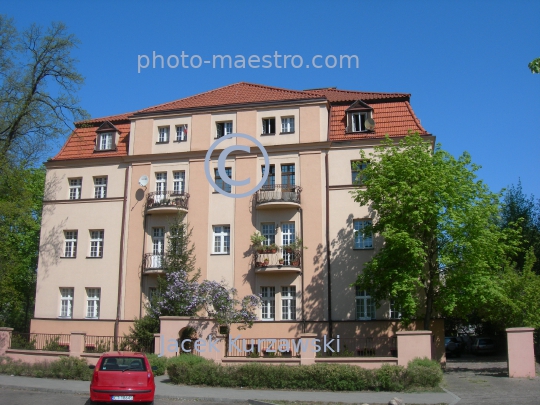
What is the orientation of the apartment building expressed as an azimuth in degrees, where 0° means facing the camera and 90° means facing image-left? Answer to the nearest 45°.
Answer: approximately 0°

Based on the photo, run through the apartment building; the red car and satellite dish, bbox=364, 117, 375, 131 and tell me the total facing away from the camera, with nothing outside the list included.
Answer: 1

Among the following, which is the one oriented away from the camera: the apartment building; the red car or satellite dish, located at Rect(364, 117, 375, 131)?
the red car

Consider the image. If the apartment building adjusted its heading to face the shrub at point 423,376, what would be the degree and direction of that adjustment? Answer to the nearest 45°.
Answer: approximately 45° to its left

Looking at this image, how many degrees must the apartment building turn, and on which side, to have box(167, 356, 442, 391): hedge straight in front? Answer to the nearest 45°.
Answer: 0° — it already faces it

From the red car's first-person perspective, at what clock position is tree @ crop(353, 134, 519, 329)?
The tree is roughly at 2 o'clock from the red car.

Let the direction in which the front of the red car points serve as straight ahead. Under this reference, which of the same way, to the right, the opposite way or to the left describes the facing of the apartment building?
the opposite way

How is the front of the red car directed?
away from the camera

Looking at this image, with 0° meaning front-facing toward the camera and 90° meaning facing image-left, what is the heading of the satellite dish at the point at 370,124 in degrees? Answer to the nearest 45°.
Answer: approximately 315°

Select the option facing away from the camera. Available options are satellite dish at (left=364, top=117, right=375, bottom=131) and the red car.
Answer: the red car

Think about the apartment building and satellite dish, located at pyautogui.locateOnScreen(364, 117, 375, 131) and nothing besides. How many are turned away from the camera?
0

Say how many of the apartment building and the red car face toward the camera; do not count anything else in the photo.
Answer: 1
